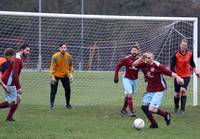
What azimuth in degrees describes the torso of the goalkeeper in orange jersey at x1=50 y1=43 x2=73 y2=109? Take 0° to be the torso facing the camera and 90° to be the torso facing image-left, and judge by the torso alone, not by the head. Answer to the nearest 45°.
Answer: approximately 0°

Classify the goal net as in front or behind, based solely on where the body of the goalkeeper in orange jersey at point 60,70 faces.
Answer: behind

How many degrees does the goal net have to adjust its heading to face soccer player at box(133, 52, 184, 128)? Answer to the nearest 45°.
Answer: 0° — it already faces them

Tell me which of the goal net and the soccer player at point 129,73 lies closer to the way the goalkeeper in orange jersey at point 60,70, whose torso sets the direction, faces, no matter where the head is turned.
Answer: the soccer player

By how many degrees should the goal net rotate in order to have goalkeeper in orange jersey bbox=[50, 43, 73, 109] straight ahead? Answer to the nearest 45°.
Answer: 0° — it already faces them

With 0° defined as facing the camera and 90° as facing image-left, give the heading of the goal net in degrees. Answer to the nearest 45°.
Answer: approximately 0°

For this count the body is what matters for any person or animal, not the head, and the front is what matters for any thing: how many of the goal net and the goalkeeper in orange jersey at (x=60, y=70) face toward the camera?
2
